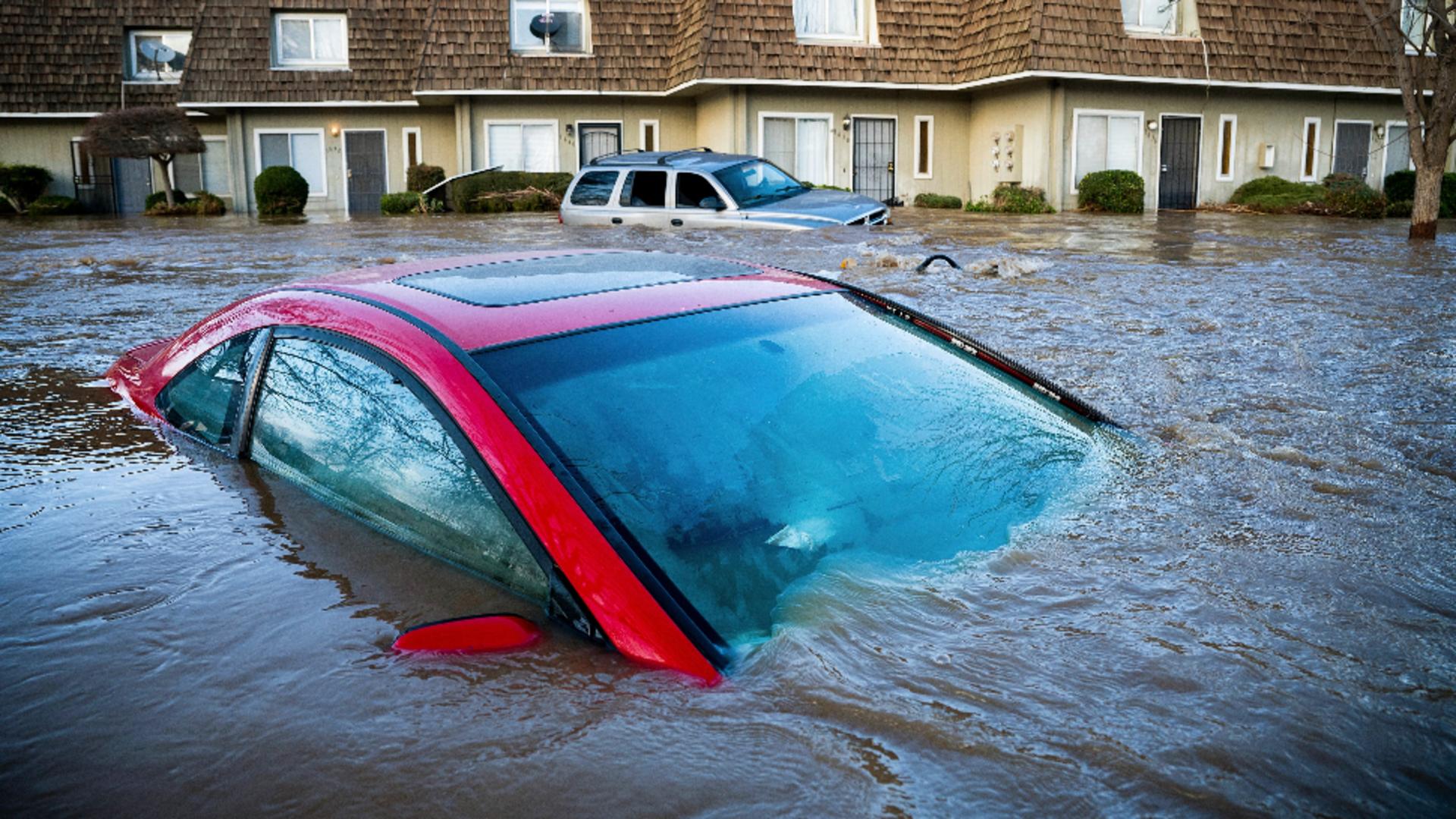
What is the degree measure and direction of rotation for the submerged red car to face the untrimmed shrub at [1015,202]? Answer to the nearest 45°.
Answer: approximately 135° to its left

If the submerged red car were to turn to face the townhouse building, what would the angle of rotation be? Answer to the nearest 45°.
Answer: approximately 135° to its left

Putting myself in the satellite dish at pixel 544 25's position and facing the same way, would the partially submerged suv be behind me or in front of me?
in front

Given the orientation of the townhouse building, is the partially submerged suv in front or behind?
in front

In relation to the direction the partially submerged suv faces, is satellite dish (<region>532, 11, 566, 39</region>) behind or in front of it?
behind

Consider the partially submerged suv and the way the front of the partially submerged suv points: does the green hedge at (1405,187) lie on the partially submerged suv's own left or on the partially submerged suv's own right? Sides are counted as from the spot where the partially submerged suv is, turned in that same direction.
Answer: on the partially submerged suv's own left

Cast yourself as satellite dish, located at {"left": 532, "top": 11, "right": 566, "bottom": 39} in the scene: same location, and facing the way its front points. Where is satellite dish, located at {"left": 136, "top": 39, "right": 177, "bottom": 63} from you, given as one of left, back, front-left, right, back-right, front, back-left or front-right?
back-right

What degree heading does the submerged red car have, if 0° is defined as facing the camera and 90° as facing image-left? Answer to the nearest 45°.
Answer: approximately 315°

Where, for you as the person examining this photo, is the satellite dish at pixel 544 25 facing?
facing the viewer

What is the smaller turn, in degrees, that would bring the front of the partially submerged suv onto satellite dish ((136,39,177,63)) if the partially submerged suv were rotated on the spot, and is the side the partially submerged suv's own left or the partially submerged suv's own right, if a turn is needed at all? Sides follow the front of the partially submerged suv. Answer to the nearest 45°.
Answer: approximately 180°

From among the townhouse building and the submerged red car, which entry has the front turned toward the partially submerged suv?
the townhouse building

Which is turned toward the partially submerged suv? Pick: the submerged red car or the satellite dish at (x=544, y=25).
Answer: the satellite dish

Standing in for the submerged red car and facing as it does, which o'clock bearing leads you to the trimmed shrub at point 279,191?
The trimmed shrub is roughly at 7 o'clock from the submerged red car.

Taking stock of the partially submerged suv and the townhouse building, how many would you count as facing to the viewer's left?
0

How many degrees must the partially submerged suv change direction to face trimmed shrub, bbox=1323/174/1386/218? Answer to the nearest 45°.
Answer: approximately 90° to its left

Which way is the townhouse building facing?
toward the camera

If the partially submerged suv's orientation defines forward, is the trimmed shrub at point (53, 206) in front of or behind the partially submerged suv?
behind
